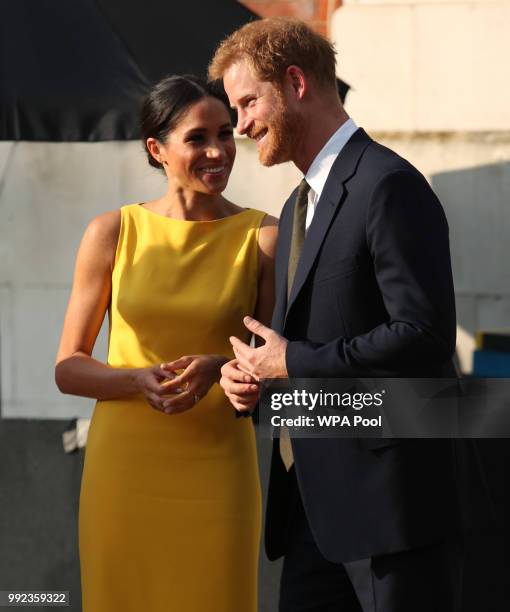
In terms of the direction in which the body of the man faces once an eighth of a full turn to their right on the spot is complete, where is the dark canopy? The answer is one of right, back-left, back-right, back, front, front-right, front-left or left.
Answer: front-right

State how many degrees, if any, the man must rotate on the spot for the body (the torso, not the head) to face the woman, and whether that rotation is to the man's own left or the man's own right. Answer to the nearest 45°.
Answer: approximately 90° to the man's own right

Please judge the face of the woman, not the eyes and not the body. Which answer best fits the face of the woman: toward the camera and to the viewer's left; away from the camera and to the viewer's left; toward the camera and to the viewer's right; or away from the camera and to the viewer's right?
toward the camera and to the viewer's right
